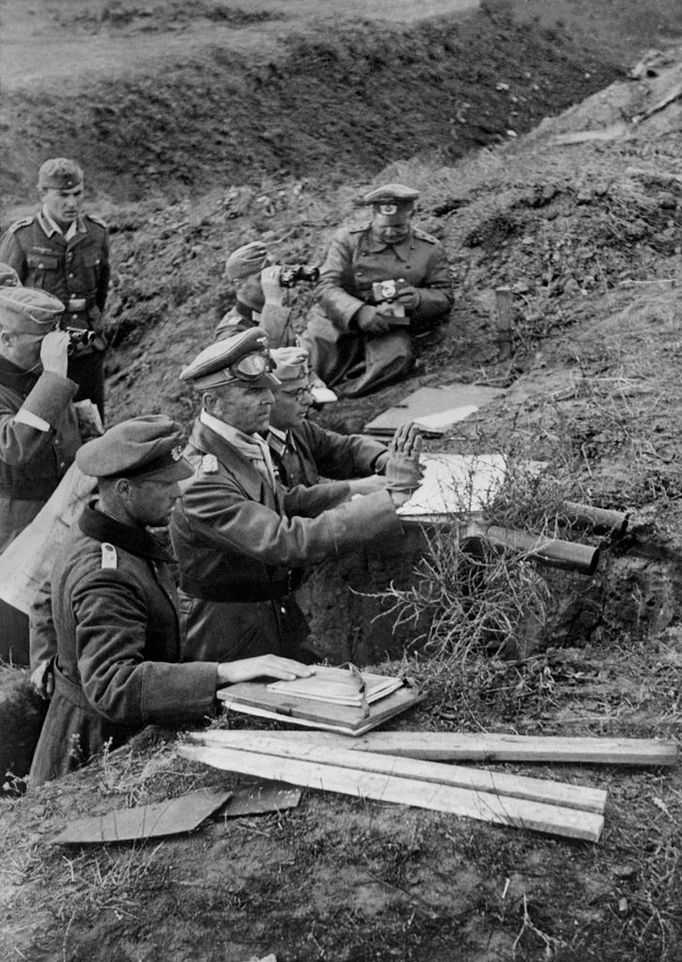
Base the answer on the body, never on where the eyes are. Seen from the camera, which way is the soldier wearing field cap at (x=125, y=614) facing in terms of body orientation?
to the viewer's right

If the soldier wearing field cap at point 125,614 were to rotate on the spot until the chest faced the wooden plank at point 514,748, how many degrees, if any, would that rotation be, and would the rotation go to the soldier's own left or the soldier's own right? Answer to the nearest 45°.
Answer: approximately 45° to the soldier's own right

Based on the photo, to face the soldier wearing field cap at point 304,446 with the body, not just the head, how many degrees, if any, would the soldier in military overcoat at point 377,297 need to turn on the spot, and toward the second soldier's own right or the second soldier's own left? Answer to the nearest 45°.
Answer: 0° — they already face them

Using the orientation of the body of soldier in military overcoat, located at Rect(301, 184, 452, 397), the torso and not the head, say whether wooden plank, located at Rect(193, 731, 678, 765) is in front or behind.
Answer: in front

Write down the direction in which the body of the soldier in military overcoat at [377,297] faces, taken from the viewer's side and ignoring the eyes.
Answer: toward the camera

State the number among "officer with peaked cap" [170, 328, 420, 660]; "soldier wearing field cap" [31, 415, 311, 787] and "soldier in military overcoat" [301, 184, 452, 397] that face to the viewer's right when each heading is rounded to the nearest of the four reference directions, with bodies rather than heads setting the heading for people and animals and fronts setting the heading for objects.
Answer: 2

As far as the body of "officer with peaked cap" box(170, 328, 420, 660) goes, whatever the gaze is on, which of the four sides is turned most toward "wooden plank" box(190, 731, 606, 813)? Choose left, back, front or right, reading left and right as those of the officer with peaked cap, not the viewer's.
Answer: right

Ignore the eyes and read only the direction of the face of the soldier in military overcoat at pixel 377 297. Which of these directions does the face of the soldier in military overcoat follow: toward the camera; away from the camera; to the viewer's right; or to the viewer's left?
toward the camera

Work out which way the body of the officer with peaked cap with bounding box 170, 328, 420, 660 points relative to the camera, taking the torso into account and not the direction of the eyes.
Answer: to the viewer's right

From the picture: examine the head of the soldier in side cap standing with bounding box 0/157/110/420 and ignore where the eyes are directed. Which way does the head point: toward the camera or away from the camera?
toward the camera

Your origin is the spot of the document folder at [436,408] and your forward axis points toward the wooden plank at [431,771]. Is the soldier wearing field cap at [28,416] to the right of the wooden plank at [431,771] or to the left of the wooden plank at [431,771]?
right

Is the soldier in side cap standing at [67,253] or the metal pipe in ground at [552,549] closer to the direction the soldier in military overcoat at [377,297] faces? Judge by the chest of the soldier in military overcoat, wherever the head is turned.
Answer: the metal pipe in ground

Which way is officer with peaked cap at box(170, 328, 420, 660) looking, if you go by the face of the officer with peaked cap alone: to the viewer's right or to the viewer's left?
to the viewer's right

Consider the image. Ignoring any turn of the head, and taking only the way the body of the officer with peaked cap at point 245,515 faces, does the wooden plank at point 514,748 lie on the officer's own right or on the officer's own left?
on the officer's own right

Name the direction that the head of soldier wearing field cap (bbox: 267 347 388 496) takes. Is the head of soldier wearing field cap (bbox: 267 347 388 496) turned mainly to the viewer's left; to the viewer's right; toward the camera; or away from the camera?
to the viewer's right
